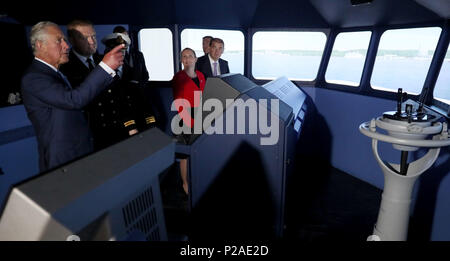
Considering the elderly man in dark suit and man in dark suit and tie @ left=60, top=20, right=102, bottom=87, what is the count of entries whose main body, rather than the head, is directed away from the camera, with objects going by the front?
0

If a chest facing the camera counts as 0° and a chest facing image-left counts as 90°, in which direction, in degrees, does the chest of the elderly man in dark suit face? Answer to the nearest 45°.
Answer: approximately 270°

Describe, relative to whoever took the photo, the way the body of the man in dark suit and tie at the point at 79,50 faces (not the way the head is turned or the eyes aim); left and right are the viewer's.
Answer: facing the viewer and to the right of the viewer

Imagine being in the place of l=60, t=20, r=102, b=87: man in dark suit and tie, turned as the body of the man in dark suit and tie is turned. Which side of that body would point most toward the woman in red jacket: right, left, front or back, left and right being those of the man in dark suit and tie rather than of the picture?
left

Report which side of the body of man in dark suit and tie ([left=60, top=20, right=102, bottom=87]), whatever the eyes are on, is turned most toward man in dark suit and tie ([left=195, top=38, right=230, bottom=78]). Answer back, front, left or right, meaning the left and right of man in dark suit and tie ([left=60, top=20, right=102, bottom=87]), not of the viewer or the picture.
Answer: left

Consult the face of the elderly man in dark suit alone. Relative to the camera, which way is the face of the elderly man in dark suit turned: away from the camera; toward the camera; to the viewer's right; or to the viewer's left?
to the viewer's right

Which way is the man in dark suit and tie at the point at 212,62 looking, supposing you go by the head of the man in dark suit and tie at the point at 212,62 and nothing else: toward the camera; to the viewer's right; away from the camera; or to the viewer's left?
toward the camera
